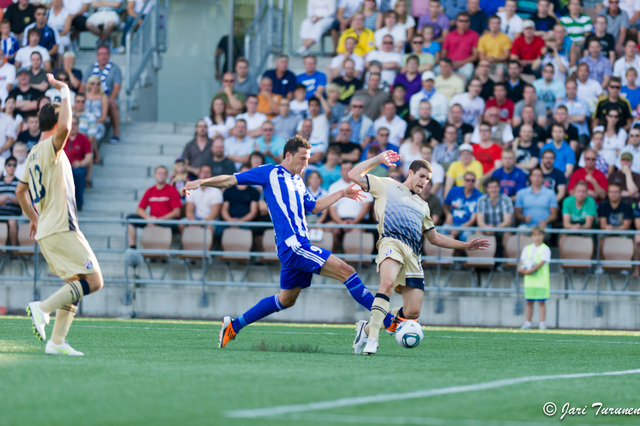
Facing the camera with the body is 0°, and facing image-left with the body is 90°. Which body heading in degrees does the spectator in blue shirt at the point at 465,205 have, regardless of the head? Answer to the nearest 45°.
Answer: approximately 0°

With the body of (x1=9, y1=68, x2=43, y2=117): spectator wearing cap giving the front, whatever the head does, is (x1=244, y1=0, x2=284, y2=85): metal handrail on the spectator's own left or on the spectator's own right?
on the spectator's own left

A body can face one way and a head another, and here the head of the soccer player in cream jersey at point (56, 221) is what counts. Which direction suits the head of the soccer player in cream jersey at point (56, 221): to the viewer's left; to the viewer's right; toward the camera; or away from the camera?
away from the camera

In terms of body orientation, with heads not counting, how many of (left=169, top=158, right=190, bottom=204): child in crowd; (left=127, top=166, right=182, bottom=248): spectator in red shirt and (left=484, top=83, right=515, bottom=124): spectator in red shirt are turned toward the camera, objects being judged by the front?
3

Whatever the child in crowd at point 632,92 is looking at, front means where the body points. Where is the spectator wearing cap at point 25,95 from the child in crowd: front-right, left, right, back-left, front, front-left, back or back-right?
right

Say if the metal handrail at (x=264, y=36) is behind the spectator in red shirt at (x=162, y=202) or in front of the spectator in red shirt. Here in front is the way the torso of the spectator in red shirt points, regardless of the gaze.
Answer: behind

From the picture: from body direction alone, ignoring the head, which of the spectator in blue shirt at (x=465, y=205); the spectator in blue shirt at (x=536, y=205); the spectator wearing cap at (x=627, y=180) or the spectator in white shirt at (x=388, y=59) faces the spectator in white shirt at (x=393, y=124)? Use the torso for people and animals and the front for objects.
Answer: the spectator in white shirt at (x=388, y=59)

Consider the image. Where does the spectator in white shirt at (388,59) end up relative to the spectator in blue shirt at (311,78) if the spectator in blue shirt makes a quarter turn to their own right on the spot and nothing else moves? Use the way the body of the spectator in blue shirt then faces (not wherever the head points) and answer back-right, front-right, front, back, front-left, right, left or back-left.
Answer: back

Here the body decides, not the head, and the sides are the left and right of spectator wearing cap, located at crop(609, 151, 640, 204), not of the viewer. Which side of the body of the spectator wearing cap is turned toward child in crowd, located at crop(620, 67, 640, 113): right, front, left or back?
back

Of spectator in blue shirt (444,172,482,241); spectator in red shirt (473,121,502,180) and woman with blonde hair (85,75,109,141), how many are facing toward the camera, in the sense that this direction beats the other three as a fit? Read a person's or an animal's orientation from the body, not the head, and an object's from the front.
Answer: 3

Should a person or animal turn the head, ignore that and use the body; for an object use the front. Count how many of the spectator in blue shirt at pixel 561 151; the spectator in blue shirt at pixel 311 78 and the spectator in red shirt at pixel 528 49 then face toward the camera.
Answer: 3

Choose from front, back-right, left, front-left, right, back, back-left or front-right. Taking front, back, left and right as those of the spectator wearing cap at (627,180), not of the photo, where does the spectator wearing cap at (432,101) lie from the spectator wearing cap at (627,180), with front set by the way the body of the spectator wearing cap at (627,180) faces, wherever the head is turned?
right
